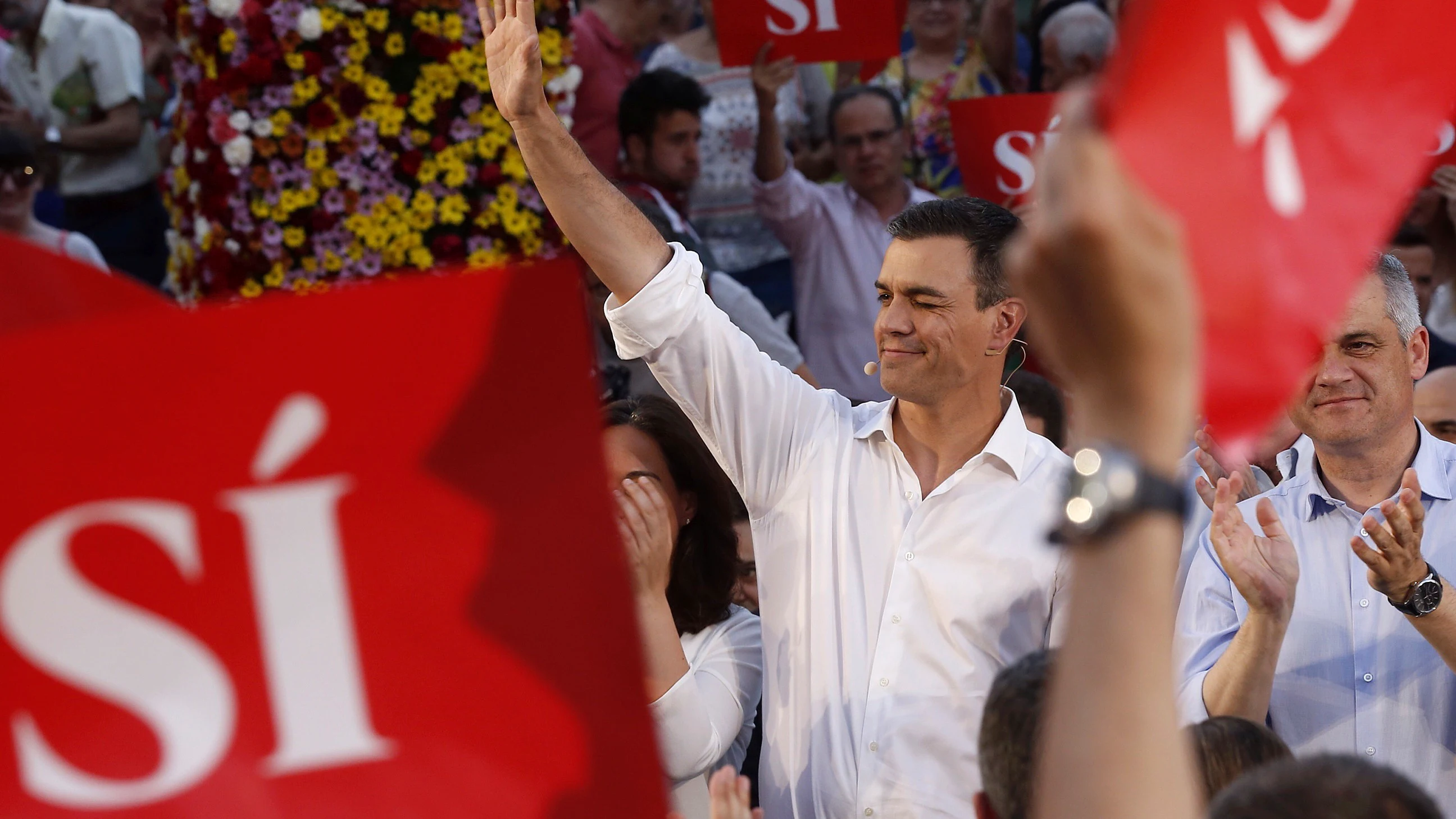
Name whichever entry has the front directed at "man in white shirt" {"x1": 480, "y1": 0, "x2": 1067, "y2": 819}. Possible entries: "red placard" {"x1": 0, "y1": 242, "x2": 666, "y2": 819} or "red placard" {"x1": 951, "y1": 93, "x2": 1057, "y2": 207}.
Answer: "red placard" {"x1": 951, "y1": 93, "x2": 1057, "y2": 207}

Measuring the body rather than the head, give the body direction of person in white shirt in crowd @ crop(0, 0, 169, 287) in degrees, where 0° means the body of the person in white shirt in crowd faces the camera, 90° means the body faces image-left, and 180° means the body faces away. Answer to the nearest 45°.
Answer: approximately 45°

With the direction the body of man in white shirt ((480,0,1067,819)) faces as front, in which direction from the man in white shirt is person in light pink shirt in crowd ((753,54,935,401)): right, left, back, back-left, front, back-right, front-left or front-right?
back

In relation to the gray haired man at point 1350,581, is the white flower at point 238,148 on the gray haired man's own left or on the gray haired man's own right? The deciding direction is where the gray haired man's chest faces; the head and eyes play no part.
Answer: on the gray haired man's own right

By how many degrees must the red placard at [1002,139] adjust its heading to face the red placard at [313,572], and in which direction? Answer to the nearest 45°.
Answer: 0° — it already faces it

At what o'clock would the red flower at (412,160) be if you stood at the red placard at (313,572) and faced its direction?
The red flower is roughly at 6 o'clock from the red placard.

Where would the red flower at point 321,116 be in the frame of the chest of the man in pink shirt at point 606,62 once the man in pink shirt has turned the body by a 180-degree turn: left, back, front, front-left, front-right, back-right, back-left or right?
left

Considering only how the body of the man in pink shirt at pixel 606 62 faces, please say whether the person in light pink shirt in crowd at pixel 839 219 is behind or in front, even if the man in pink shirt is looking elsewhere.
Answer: in front

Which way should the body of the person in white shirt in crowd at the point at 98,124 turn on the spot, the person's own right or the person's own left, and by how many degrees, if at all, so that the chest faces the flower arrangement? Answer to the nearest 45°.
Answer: approximately 90° to the person's own left

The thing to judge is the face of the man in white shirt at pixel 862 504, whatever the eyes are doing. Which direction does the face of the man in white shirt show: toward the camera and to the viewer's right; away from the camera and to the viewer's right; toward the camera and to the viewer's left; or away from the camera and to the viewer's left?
toward the camera and to the viewer's left

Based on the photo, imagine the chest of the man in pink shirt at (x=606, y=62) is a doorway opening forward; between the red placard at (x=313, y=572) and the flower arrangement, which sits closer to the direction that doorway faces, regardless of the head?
the red placard

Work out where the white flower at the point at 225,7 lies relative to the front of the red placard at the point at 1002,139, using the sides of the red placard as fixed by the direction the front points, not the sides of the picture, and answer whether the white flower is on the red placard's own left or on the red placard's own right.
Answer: on the red placard's own right

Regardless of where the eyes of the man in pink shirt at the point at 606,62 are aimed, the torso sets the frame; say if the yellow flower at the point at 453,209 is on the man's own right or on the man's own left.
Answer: on the man's own right

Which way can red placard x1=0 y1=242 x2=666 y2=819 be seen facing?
toward the camera

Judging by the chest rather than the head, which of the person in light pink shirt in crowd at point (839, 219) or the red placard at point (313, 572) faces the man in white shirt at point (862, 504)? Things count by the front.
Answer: the person in light pink shirt in crowd

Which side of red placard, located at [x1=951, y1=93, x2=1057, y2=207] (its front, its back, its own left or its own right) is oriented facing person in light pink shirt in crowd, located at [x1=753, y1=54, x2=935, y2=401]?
right

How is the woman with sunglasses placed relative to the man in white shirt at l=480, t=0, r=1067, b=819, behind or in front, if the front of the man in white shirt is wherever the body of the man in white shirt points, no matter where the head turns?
behind

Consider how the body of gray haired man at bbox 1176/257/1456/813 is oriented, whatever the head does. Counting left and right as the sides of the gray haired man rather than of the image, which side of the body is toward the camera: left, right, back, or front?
front
